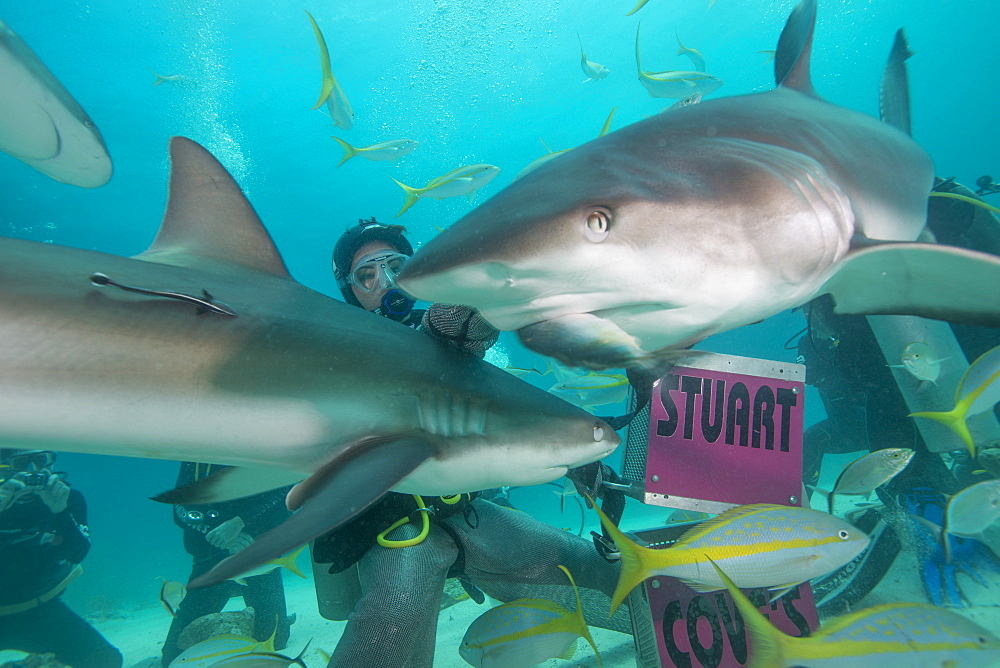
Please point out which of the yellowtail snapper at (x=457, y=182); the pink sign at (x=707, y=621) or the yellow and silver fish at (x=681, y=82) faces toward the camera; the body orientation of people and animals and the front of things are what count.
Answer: the pink sign

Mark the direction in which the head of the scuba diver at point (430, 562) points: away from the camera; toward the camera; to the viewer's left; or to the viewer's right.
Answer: toward the camera

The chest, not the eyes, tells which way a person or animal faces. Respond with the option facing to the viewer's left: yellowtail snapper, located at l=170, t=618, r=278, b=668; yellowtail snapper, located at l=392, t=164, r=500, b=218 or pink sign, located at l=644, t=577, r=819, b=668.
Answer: yellowtail snapper, located at l=170, t=618, r=278, b=668

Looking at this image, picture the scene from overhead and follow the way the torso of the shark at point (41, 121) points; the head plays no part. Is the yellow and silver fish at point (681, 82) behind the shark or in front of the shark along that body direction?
in front

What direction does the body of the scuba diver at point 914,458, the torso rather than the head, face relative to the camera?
to the viewer's left

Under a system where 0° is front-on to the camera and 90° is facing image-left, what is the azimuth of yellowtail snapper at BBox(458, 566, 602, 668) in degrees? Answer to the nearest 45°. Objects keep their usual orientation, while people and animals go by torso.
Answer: approximately 90°

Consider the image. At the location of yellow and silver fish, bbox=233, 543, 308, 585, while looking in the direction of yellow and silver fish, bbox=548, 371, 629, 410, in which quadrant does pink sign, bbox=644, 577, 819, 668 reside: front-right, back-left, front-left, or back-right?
front-right

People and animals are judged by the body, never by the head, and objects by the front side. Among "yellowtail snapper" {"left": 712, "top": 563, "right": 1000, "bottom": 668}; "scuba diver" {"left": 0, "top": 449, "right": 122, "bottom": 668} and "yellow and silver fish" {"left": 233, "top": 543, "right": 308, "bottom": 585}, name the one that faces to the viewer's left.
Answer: the yellow and silver fish

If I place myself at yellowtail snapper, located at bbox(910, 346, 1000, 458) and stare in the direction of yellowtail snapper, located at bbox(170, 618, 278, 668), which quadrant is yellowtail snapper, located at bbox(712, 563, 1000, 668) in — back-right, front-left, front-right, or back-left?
front-left

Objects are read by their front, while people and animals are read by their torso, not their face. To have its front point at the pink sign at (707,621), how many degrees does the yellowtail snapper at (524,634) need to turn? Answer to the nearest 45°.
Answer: approximately 180°

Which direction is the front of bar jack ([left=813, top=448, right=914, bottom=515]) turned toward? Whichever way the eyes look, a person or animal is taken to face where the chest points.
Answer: to the viewer's right

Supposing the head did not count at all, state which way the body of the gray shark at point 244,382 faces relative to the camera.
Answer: to the viewer's right

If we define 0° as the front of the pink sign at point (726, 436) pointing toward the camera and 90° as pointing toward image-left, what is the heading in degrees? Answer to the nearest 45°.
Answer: approximately 0°

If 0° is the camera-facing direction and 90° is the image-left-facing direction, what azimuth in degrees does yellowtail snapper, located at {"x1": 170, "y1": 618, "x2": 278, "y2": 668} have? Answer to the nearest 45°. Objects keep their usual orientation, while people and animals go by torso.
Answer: approximately 90°

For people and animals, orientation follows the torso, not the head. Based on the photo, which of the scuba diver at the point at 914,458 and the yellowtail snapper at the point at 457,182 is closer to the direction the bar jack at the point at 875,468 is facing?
the scuba diver

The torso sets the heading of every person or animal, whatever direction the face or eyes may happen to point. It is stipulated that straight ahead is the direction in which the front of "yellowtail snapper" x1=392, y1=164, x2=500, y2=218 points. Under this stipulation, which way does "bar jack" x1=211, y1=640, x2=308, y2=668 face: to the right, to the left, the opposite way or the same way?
the opposite way
